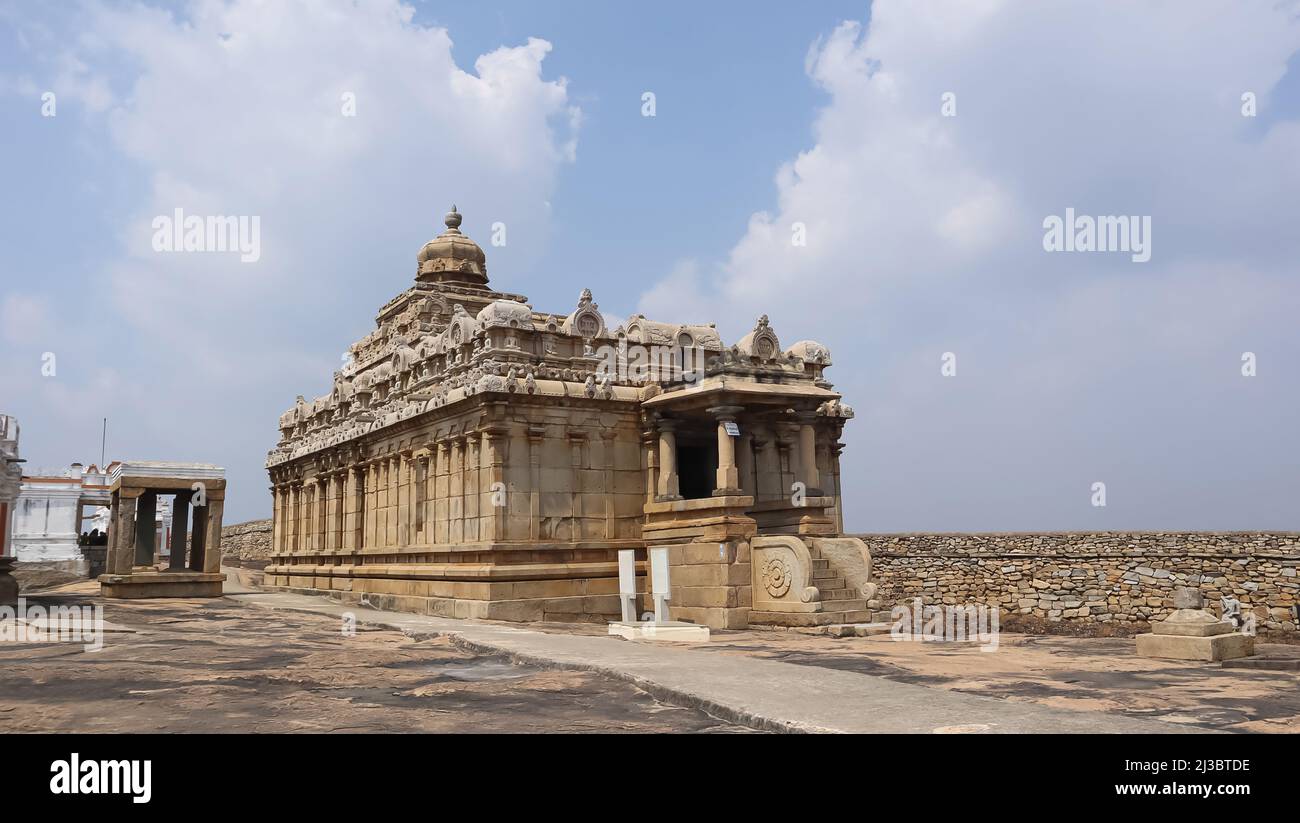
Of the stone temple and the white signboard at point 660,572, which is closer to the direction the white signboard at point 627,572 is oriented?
the white signboard

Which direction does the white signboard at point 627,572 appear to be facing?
toward the camera

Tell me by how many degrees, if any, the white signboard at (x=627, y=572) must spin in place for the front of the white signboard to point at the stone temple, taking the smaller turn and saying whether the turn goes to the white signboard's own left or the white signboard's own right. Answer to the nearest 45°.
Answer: approximately 180°

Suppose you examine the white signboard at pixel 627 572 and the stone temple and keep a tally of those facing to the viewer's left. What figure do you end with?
0

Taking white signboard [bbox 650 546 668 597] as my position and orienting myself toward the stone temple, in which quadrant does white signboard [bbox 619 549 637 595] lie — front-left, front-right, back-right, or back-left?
front-left

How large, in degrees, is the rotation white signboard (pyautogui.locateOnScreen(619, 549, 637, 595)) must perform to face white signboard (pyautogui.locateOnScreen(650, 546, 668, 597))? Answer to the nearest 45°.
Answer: approximately 45° to its left

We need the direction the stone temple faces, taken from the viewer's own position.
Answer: facing the viewer and to the right of the viewer

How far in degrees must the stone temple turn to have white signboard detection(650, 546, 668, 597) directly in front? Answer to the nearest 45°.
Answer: approximately 45° to its right

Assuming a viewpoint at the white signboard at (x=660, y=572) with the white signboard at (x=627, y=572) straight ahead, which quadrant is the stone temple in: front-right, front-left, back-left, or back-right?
front-right
